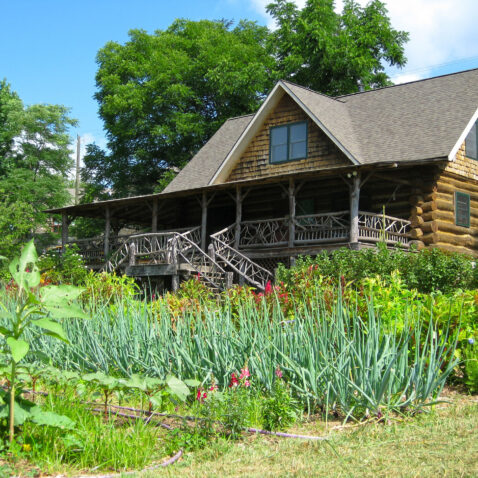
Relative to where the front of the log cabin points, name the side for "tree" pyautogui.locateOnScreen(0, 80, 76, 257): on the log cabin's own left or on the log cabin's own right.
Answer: on the log cabin's own right

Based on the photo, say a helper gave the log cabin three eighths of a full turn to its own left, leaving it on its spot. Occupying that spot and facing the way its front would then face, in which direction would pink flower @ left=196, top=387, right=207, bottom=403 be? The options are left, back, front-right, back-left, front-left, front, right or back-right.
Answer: right

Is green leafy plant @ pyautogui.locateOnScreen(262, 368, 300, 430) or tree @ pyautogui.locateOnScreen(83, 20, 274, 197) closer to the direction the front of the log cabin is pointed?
the green leafy plant

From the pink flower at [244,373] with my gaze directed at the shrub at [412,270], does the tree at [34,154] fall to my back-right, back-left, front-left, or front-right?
front-left

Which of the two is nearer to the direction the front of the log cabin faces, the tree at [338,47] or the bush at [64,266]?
the bush

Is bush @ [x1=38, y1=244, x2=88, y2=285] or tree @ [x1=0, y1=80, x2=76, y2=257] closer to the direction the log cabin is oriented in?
the bush

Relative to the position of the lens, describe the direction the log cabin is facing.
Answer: facing the viewer and to the left of the viewer

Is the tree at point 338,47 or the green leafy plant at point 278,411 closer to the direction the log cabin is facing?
the green leafy plant

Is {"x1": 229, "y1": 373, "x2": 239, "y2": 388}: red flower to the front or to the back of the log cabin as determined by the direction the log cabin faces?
to the front

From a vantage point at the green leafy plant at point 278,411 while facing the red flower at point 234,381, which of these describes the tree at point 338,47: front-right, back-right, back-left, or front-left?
front-right

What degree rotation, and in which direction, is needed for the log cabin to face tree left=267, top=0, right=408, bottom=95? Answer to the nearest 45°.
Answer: approximately 135° to its right

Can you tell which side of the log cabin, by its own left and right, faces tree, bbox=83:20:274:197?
right

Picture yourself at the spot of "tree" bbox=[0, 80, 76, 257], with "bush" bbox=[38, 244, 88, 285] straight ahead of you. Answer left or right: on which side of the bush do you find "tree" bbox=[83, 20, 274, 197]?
left
